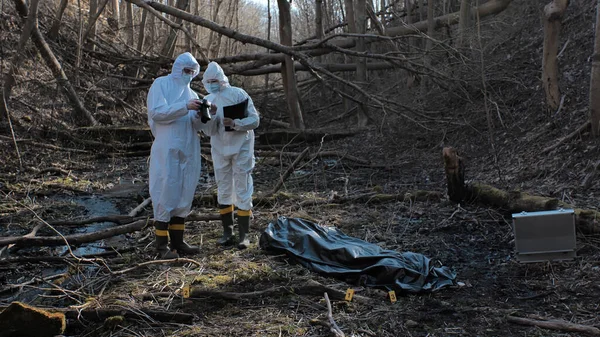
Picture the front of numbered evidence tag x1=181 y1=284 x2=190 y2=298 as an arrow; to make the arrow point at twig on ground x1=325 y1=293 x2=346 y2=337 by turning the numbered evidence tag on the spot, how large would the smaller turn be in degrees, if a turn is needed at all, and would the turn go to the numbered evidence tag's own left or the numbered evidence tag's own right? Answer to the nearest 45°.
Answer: approximately 45° to the numbered evidence tag's own left

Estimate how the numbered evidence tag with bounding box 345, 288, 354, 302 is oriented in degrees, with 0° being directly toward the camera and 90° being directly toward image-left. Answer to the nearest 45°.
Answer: approximately 0°

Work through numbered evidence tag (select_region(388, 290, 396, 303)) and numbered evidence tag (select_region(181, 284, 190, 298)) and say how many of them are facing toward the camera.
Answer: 2

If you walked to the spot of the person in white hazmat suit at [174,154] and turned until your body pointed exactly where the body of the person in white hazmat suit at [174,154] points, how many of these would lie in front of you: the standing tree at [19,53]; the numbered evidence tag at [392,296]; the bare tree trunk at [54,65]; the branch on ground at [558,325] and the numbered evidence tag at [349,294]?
3

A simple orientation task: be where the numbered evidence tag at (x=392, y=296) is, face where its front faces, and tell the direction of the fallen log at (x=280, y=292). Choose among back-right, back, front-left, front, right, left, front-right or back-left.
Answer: right

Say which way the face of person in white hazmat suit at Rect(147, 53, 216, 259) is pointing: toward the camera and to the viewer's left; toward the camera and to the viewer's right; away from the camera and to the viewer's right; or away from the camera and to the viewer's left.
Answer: toward the camera and to the viewer's right

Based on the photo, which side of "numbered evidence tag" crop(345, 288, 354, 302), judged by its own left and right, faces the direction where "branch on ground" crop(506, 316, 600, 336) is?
left

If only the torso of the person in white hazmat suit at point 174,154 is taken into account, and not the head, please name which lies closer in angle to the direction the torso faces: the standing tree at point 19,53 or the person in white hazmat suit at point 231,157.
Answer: the person in white hazmat suit

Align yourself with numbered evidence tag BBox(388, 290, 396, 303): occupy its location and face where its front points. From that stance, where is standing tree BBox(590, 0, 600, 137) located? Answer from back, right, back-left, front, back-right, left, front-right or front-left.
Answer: back-left

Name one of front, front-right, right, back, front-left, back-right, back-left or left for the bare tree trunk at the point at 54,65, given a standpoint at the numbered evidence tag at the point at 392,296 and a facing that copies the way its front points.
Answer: back-right

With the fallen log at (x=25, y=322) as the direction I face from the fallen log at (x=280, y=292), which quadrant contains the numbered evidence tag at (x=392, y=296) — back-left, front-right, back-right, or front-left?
back-left
